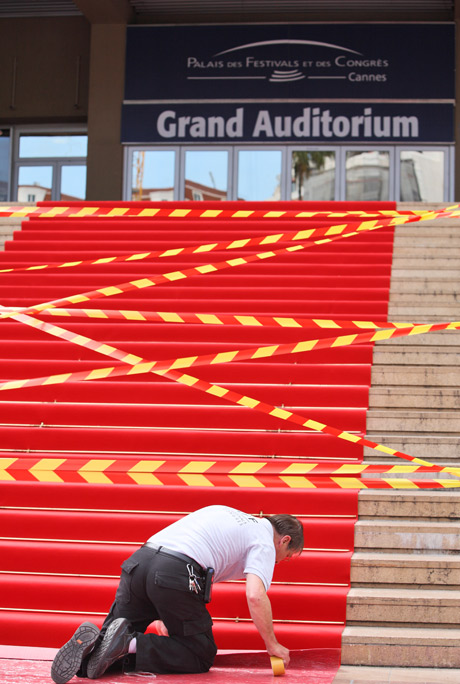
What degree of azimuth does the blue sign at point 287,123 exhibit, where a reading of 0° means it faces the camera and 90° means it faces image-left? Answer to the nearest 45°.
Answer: approximately 0°

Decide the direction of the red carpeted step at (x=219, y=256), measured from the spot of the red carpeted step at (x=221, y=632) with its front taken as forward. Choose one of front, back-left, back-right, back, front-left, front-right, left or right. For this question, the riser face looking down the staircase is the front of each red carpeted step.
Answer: back

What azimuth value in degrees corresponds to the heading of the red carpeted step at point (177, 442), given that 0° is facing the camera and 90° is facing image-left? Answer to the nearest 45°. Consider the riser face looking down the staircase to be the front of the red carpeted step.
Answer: approximately 0°

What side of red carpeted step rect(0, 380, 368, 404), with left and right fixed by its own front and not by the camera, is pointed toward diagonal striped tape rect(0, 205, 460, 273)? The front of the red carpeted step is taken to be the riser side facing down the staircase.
back

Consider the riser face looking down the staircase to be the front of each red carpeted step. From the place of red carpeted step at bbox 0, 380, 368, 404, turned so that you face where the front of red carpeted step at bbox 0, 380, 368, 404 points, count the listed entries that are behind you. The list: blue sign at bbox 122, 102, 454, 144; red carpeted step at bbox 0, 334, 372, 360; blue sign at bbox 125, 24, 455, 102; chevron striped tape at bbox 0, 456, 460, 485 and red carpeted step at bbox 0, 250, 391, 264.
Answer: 4
